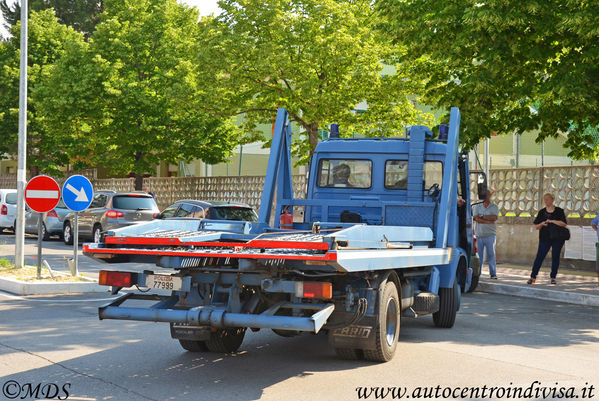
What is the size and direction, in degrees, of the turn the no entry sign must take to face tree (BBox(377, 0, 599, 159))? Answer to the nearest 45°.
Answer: approximately 90° to its left

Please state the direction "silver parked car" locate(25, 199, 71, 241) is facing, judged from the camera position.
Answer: facing away from the viewer and to the left of the viewer

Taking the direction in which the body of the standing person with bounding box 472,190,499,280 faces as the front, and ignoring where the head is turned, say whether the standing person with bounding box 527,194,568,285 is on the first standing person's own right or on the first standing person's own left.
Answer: on the first standing person's own left

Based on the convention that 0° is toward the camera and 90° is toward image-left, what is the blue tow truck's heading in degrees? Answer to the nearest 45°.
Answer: approximately 225°

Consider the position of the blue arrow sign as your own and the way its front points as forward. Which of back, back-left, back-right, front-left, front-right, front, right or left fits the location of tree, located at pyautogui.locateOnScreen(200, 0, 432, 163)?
back-left

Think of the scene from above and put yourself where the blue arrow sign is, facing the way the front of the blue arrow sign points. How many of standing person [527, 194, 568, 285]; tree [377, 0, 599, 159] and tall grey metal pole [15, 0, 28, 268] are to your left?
2

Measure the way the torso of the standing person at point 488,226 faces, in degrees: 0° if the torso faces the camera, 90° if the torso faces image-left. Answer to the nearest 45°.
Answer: approximately 0°

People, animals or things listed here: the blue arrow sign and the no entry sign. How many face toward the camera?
2
